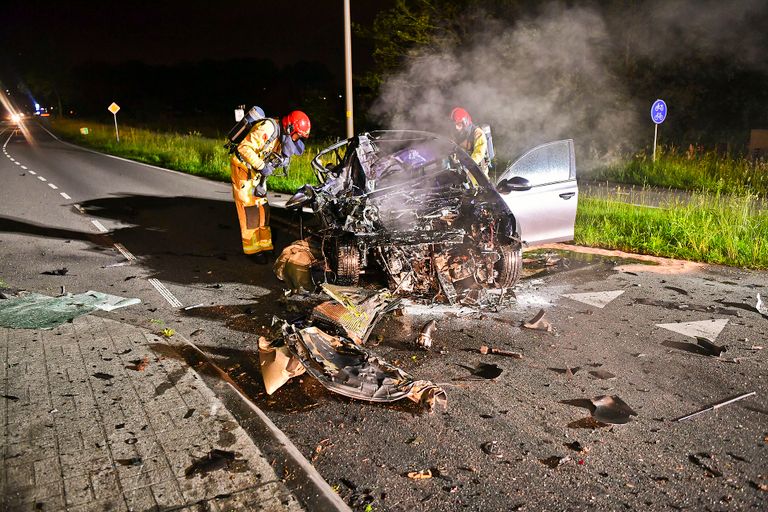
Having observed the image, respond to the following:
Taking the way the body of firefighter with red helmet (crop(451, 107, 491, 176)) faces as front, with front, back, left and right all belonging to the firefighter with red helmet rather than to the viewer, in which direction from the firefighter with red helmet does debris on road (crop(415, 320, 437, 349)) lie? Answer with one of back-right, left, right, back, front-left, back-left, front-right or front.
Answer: front-left

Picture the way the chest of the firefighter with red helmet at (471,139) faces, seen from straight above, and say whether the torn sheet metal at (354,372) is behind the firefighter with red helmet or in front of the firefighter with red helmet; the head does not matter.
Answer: in front

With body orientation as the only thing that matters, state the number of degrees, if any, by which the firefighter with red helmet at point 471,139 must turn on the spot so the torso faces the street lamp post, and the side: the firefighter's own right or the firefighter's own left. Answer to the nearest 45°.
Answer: approximately 90° to the firefighter's own right

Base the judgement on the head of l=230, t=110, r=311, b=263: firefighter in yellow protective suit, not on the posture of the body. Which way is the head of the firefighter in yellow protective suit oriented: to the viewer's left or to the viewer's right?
to the viewer's right

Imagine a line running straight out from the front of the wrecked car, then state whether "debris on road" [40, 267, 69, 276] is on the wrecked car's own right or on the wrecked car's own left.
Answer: on the wrecked car's own right

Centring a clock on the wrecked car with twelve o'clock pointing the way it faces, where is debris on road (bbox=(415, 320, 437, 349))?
The debris on road is roughly at 12 o'clock from the wrecked car.

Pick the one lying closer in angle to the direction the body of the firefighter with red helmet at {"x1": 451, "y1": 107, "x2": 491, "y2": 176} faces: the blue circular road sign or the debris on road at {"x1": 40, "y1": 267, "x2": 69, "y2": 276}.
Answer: the debris on road

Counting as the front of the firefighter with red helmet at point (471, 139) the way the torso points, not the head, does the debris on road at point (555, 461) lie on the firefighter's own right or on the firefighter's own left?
on the firefighter's own left

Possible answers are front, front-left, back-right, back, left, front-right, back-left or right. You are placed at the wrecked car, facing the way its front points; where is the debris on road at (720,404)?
front-left

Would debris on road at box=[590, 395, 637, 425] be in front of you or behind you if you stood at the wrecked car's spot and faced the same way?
in front

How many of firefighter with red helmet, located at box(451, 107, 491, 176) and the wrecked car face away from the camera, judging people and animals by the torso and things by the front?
0

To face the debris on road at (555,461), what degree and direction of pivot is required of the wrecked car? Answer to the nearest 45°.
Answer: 0° — it already faces it

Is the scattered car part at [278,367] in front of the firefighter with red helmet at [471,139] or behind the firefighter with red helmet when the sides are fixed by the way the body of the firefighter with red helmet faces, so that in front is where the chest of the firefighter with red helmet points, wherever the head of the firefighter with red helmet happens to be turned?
in front

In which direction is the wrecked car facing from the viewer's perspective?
toward the camera

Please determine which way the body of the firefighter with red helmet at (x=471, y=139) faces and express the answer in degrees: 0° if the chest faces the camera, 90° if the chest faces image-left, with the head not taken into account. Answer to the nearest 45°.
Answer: approximately 45°
